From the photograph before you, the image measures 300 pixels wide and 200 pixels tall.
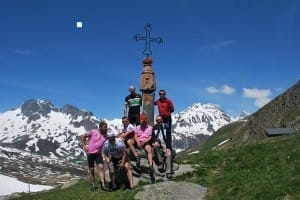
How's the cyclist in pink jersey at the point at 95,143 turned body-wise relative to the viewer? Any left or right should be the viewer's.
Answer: facing the viewer and to the right of the viewer

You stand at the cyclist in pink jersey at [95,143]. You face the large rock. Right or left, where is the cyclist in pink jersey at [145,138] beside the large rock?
left

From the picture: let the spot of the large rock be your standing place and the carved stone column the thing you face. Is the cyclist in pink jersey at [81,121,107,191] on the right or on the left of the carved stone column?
left

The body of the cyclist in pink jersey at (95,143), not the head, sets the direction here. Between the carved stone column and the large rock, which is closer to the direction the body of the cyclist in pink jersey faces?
the large rock

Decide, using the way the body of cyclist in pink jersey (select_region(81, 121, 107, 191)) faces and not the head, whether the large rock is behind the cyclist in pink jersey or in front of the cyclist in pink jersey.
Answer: in front

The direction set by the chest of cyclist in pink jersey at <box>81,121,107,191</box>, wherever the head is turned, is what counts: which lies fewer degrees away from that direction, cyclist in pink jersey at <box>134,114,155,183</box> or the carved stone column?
the cyclist in pink jersey

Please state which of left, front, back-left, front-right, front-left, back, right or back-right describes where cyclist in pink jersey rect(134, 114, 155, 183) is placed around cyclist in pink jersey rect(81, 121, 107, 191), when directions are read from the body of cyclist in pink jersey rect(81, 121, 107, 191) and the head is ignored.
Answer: front-left

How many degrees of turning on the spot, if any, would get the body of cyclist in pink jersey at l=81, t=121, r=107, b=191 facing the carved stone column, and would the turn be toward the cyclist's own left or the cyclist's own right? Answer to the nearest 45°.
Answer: approximately 90° to the cyclist's own left

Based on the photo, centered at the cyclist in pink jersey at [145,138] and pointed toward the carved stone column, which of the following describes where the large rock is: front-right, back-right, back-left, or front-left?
back-right
